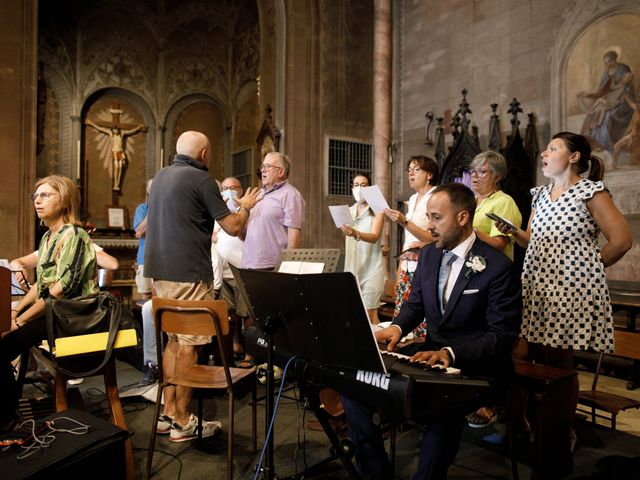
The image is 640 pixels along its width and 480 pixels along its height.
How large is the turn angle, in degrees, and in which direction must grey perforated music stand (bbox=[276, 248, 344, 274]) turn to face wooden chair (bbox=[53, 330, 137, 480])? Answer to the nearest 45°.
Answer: approximately 45° to its right

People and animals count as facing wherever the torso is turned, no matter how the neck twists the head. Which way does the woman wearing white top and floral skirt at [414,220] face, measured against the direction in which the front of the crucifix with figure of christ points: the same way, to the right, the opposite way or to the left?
to the right

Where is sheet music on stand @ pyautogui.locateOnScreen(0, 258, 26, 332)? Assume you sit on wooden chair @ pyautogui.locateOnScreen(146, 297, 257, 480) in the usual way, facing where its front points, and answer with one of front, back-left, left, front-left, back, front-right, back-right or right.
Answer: back-left

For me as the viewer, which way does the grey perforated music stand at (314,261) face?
facing the viewer

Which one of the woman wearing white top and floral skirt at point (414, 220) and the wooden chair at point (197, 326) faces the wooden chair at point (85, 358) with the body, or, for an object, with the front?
the woman wearing white top and floral skirt

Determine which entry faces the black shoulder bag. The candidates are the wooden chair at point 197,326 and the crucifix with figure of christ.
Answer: the crucifix with figure of christ

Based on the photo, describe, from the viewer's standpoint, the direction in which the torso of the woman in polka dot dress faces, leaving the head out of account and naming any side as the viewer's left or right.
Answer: facing the viewer and to the left of the viewer

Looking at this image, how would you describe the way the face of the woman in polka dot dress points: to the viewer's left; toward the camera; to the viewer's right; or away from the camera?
to the viewer's left

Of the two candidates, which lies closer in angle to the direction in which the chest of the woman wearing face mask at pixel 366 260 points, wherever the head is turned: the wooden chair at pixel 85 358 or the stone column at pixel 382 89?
the wooden chair

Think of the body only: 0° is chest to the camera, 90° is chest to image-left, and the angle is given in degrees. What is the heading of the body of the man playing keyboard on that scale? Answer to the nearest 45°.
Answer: approximately 45°

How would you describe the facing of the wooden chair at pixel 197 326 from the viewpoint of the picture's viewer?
facing away from the viewer and to the right of the viewer

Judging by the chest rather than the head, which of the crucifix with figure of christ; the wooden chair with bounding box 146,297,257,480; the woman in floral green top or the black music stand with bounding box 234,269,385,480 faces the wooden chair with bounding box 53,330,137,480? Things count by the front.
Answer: the crucifix with figure of christ

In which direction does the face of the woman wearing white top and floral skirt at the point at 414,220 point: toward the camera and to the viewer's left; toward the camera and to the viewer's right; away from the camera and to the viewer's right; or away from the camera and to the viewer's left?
toward the camera and to the viewer's left

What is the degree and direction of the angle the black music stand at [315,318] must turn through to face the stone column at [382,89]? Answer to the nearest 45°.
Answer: approximately 45° to its left

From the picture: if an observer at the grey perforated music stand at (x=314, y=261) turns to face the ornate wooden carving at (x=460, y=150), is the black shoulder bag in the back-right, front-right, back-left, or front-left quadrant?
back-left
